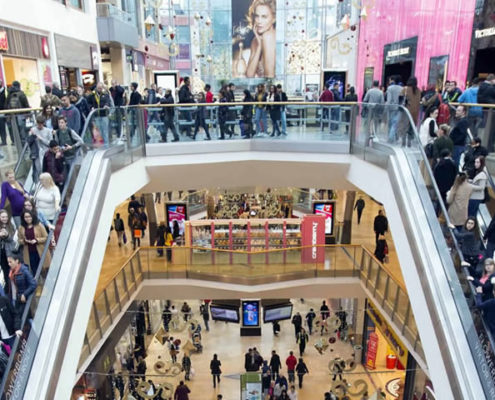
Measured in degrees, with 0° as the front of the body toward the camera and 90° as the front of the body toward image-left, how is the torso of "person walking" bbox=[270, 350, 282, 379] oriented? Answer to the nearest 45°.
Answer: approximately 180°

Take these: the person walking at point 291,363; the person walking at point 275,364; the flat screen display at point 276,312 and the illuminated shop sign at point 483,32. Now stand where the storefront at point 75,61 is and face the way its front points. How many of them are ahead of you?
4

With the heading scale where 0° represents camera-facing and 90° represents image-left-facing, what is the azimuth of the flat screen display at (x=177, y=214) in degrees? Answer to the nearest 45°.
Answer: approximately 0°

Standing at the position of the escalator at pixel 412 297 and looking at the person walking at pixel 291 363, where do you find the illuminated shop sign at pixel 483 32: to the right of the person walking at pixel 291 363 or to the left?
right

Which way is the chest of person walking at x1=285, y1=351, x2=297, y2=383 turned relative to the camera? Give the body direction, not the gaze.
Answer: away from the camera

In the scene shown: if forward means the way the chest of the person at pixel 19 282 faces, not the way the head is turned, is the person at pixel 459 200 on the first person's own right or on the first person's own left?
on the first person's own left

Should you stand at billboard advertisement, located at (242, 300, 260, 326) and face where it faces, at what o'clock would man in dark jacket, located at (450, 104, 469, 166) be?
The man in dark jacket is roughly at 11 o'clock from the billboard advertisement.

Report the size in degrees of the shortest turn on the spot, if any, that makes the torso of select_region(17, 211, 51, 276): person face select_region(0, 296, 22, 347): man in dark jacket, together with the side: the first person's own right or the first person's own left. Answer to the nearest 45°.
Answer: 0° — they already face them

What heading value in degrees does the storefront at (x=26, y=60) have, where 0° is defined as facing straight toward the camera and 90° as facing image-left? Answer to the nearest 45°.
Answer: approximately 315°

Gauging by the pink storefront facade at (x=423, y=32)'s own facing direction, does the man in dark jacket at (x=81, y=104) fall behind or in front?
in front
